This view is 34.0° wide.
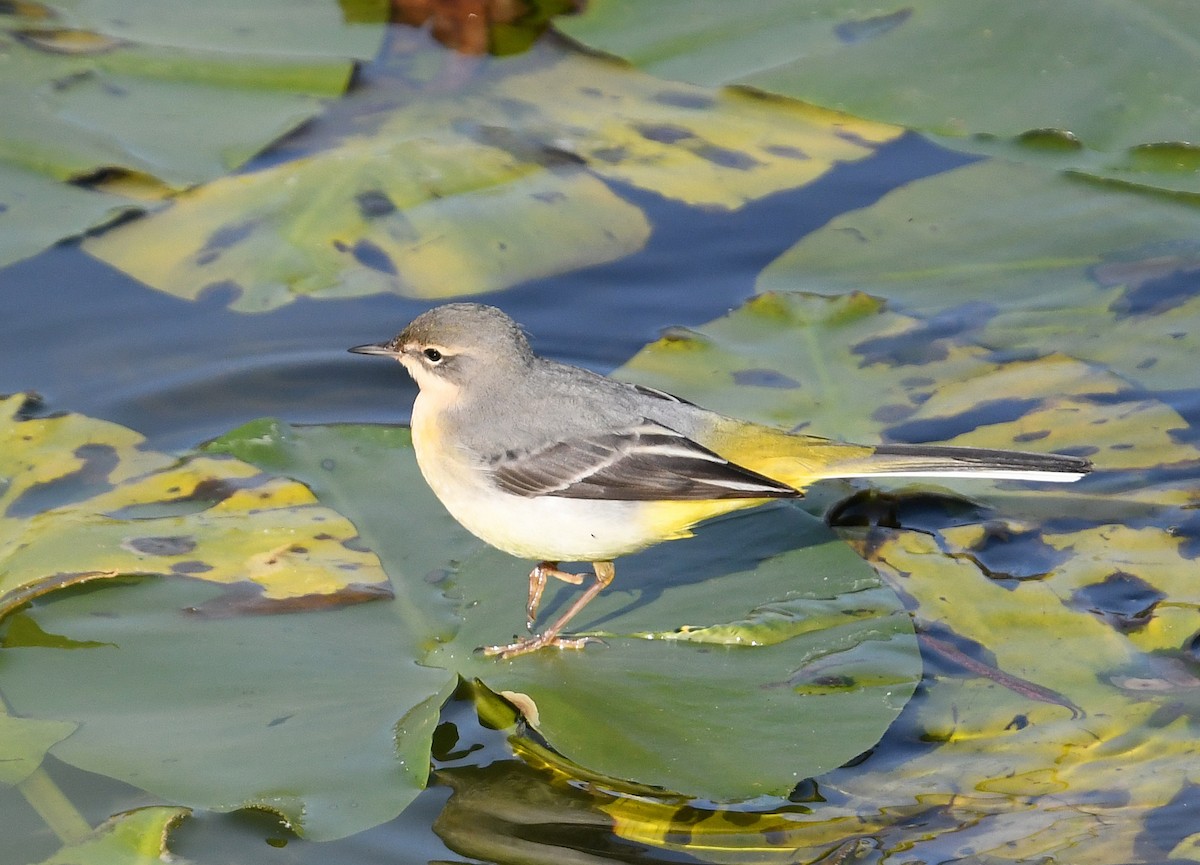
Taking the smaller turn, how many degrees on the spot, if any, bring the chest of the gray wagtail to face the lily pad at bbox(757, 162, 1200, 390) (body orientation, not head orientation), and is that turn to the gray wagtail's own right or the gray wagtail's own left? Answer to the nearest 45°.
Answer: approximately 135° to the gray wagtail's own right

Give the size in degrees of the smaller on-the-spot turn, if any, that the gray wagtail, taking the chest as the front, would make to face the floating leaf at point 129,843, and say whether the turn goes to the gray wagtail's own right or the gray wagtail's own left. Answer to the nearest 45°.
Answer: approximately 45° to the gray wagtail's own left

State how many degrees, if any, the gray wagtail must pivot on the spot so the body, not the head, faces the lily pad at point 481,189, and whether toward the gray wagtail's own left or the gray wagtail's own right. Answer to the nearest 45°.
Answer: approximately 90° to the gray wagtail's own right

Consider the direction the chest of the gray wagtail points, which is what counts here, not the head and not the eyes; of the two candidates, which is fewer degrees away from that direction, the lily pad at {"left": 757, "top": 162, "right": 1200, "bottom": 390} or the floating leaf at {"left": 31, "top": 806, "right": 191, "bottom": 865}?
the floating leaf

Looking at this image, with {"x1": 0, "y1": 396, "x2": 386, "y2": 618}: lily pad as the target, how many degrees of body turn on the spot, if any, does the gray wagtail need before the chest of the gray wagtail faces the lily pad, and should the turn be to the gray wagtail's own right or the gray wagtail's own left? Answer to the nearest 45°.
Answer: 0° — it already faces it

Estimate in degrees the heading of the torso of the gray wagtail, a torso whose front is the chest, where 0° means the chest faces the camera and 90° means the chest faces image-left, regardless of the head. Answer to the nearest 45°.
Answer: approximately 90°
